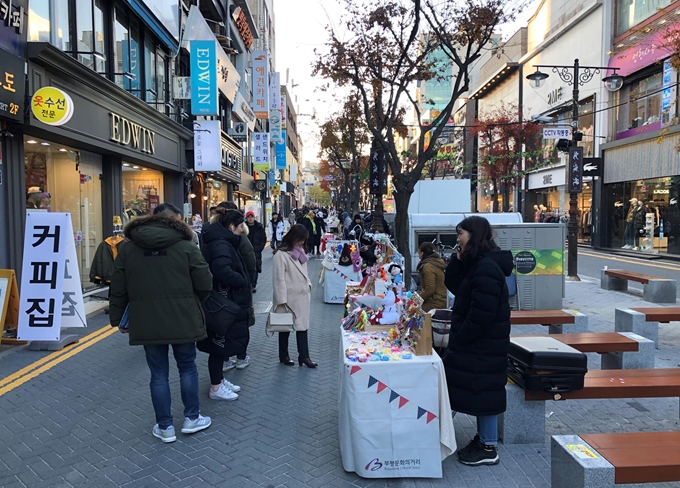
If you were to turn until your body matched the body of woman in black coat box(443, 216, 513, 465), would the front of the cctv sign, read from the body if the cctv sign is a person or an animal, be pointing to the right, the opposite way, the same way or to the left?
to the left

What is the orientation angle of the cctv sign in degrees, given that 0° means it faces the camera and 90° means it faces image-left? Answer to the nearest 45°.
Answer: approximately 0°

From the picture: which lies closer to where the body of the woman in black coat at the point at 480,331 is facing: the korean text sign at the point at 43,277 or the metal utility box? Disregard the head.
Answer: the korean text sign

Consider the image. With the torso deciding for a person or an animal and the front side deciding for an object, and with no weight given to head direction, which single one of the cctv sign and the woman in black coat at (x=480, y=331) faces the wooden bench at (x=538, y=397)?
the cctv sign

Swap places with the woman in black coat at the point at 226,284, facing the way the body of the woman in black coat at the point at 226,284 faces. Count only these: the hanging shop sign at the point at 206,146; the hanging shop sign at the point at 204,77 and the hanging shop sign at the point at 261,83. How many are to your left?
3

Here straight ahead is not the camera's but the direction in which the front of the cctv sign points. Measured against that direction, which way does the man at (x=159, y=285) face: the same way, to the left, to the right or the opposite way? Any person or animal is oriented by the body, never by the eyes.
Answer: the opposite way

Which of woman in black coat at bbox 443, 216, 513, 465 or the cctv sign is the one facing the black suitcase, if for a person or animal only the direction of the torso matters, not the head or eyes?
the cctv sign

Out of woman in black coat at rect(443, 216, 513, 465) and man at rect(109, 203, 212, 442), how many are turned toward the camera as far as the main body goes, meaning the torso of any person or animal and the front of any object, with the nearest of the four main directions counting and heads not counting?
0

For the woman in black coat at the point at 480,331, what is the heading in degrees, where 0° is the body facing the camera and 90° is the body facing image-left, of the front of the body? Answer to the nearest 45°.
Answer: approximately 90°

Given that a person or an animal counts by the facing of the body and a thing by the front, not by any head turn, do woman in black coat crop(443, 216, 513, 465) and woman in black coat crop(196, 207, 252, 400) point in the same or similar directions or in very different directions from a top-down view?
very different directions

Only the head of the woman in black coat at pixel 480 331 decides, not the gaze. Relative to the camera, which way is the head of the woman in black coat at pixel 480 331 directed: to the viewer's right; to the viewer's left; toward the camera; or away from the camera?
to the viewer's left

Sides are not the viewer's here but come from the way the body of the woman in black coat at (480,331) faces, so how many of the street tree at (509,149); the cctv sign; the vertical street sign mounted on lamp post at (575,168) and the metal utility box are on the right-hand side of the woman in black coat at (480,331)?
4

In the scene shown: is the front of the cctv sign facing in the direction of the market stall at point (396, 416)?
yes

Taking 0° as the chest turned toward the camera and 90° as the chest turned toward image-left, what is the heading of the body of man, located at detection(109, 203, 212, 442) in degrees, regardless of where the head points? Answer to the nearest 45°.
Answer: approximately 225°

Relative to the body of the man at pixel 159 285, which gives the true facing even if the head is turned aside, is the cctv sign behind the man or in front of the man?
in front

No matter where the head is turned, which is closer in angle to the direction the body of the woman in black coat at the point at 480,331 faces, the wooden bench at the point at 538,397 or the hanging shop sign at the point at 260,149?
the hanging shop sign

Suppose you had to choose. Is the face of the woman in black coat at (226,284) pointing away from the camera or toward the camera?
away from the camera
